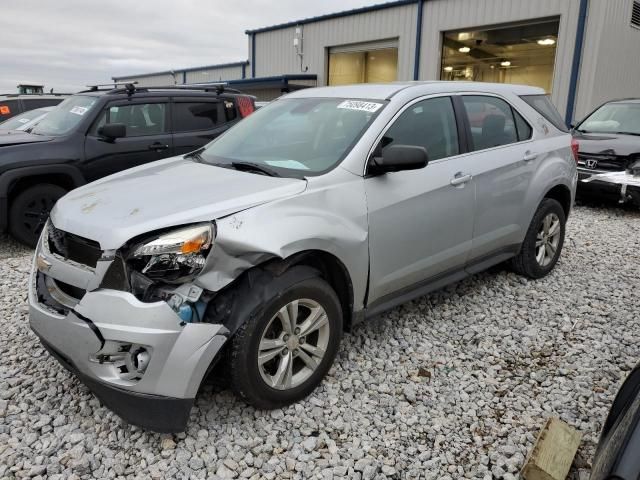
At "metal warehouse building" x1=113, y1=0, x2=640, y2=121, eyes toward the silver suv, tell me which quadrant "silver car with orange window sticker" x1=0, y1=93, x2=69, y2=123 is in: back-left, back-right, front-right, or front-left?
front-right

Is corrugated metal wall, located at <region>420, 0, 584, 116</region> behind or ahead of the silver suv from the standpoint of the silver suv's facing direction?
behind

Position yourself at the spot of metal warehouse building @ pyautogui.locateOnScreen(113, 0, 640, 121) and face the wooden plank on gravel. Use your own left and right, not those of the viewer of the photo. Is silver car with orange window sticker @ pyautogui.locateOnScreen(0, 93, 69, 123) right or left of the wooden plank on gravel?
right

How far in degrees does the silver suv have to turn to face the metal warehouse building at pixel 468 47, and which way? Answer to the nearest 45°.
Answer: approximately 135° to its right

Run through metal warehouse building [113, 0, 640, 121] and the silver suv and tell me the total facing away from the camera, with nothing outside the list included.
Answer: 0

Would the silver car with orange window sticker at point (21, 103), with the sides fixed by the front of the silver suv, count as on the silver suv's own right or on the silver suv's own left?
on the silver suv's own right

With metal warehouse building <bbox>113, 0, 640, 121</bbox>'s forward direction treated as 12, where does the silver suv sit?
The silver suv is roughly at 11 o'clock from the metal warehouse building.

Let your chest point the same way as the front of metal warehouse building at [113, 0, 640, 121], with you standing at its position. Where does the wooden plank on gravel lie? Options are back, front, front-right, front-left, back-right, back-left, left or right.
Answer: front-left

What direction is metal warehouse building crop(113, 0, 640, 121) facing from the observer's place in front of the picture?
facing the viewer and to the left of the viewer
